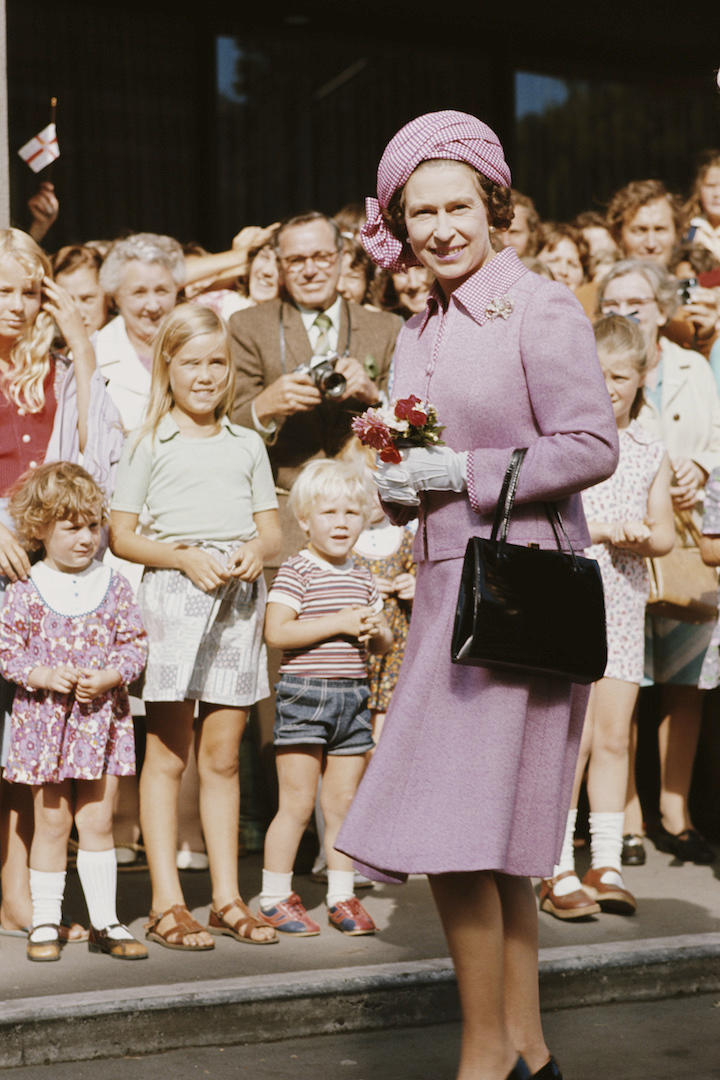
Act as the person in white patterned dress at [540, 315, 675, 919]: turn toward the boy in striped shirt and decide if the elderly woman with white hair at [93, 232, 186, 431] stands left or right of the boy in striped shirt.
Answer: right

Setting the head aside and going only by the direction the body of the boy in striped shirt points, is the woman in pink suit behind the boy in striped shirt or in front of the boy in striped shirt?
in front

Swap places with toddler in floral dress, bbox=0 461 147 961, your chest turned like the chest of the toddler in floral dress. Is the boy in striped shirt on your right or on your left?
on your left

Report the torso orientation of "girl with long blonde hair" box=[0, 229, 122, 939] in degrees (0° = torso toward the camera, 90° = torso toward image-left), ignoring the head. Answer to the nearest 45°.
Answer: approximately 0°

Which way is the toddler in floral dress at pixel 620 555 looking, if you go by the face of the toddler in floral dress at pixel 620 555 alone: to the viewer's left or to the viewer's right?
to the viewer's left

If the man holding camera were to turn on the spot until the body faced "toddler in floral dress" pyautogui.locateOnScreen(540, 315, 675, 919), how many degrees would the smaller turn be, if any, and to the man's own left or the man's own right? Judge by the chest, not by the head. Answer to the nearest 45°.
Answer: approximately 90° to the man's own left

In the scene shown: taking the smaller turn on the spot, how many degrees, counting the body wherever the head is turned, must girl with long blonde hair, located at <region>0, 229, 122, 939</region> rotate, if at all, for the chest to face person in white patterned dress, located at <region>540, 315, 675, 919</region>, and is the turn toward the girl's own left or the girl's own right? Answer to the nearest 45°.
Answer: approximately 90° to the girl's own left

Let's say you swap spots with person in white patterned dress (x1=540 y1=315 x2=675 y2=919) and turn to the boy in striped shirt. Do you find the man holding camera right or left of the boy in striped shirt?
right

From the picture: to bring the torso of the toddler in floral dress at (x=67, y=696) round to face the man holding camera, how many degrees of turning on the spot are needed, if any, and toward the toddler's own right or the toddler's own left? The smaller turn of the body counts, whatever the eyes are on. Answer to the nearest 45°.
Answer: approximately 135° to the toddler's own left
